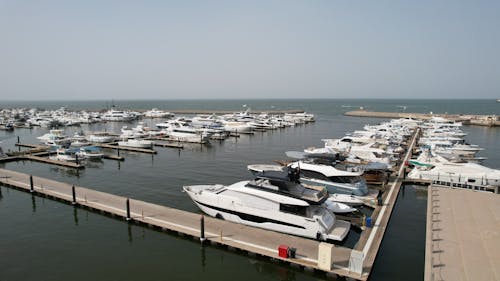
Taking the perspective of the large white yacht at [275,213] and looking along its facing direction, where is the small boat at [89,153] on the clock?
The small boat is roughly at 12 o'clock from the large white yacht.

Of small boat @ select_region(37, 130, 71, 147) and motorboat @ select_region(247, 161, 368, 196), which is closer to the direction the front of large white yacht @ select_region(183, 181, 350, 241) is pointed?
the small boat

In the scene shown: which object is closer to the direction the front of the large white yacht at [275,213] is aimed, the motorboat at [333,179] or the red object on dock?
the motorboat

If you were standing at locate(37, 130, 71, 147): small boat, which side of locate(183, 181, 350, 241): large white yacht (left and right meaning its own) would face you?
front

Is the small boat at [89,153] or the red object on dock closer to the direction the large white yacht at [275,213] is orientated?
the small boat

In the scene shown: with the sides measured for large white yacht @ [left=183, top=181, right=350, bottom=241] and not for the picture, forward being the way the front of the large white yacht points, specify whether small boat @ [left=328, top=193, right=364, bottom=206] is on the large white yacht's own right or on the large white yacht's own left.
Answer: on the large white yacht's own right

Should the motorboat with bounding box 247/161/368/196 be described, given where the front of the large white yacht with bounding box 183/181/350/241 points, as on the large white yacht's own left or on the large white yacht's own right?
on the large white yacht's own right

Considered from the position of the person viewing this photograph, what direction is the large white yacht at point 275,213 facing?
facing away from the viewer and to the left of the viewer

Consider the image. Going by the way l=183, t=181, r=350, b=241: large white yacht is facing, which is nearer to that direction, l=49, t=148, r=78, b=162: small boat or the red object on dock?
the small boat

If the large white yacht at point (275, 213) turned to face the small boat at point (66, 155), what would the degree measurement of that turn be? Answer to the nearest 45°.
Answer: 0° — it already faces it
